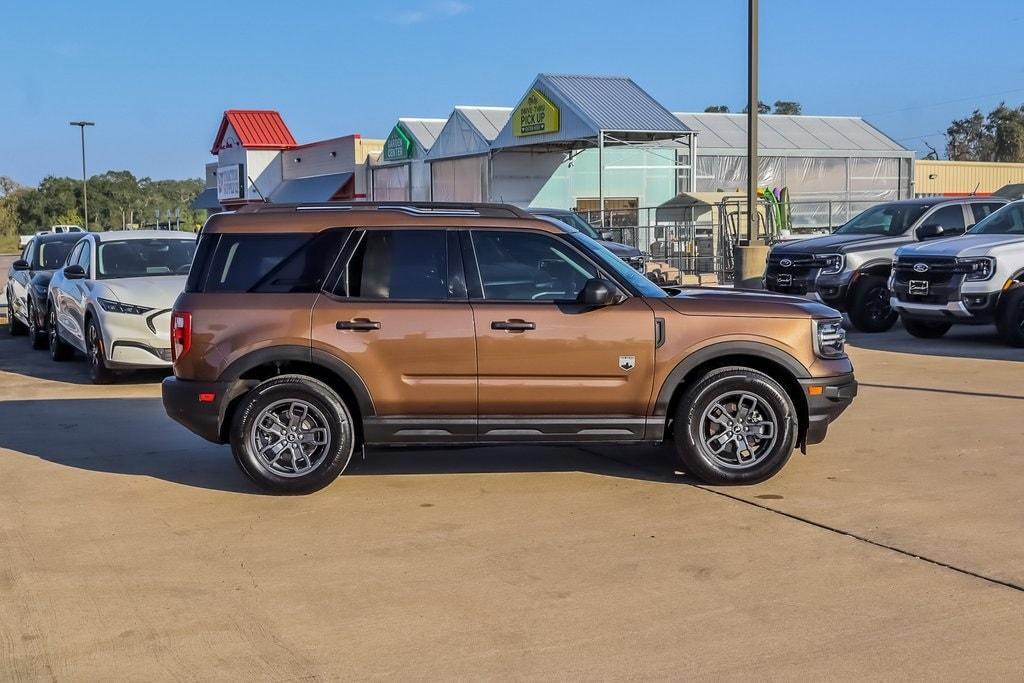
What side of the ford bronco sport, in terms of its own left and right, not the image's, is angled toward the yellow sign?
left

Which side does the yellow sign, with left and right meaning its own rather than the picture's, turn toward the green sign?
right

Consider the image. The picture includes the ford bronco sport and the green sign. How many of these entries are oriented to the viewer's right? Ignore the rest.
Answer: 1

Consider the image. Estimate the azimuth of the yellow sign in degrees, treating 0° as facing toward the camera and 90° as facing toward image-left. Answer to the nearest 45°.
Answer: approximately 45°

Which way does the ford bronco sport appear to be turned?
to the viewer's right

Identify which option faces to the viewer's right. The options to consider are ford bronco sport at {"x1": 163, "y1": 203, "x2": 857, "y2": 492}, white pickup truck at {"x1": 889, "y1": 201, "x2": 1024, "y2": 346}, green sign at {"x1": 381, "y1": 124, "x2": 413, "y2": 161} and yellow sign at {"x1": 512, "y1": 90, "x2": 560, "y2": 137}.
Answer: the ford bronco sport

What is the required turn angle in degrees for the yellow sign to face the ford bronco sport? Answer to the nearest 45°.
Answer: approximately 45° to its left
